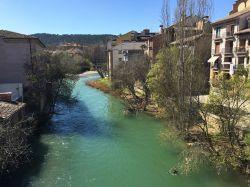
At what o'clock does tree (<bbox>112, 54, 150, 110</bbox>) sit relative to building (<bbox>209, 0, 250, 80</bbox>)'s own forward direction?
The tree is roughly at 1 o'clock from the building.

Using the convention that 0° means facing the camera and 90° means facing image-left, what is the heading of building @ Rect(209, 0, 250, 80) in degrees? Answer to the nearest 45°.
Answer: approximately 45°

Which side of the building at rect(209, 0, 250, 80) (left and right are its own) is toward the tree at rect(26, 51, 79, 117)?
front

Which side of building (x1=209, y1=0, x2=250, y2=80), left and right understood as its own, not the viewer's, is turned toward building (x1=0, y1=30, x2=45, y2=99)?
front
